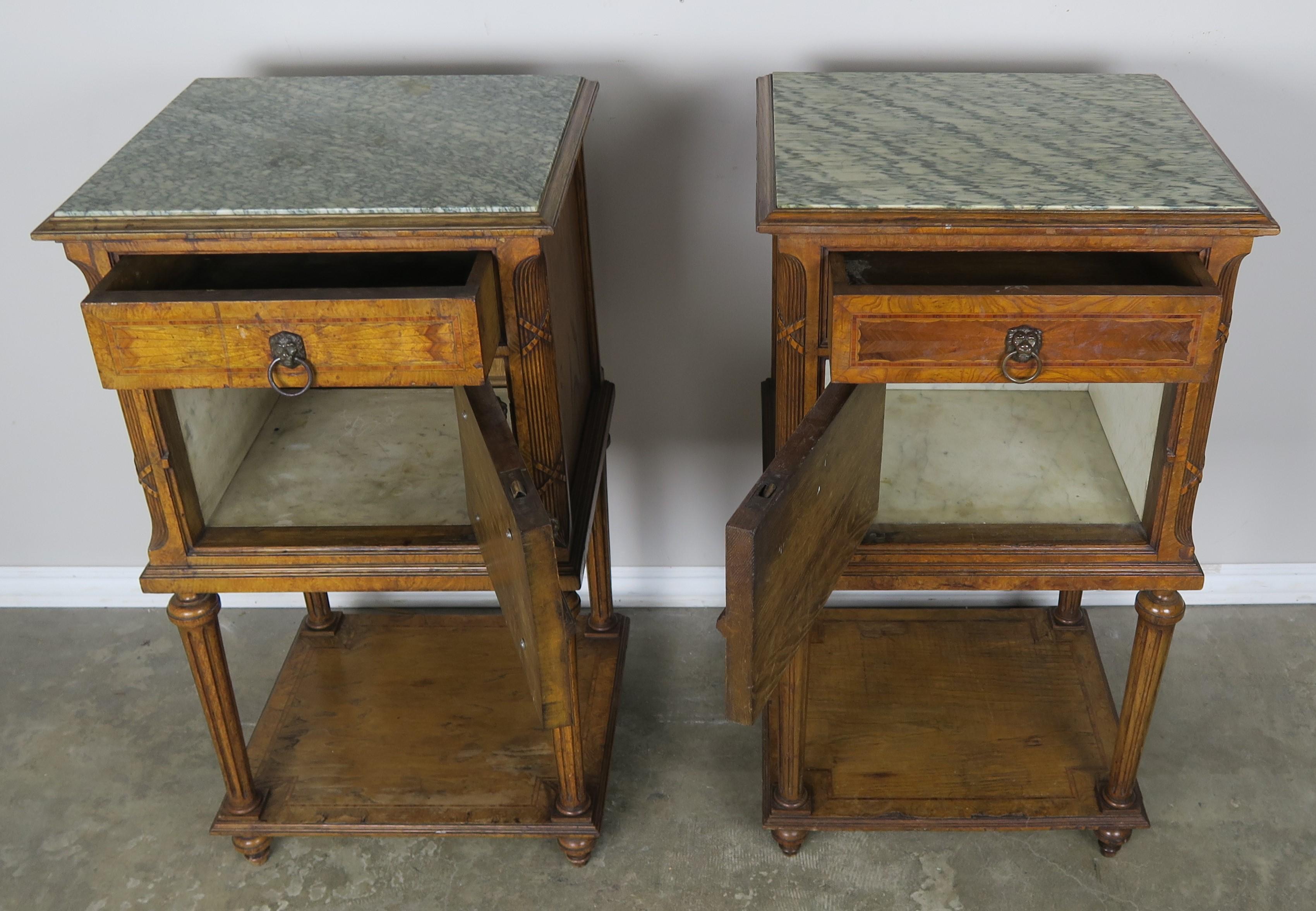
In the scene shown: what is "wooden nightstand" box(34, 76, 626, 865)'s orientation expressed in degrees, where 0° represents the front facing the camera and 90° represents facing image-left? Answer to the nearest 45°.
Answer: approximately 0°

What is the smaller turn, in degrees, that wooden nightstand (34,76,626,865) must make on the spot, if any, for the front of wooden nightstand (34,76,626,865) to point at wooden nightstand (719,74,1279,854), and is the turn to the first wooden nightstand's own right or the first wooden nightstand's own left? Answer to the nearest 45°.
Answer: approximately 90° to the first wooden nightstand's own left

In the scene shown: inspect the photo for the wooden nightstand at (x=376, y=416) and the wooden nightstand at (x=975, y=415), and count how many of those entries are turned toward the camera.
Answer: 2

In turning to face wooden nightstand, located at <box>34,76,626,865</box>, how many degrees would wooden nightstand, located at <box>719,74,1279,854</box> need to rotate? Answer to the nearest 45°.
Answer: approximately 90° to its right
